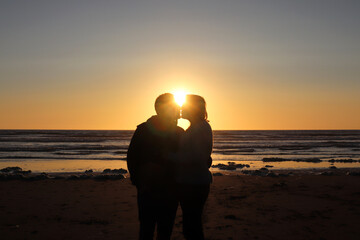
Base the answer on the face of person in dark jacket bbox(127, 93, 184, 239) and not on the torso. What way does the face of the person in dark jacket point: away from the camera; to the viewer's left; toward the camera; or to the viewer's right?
to the viewer's right

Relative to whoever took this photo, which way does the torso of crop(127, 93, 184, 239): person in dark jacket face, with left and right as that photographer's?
facing to the right of the viewer
